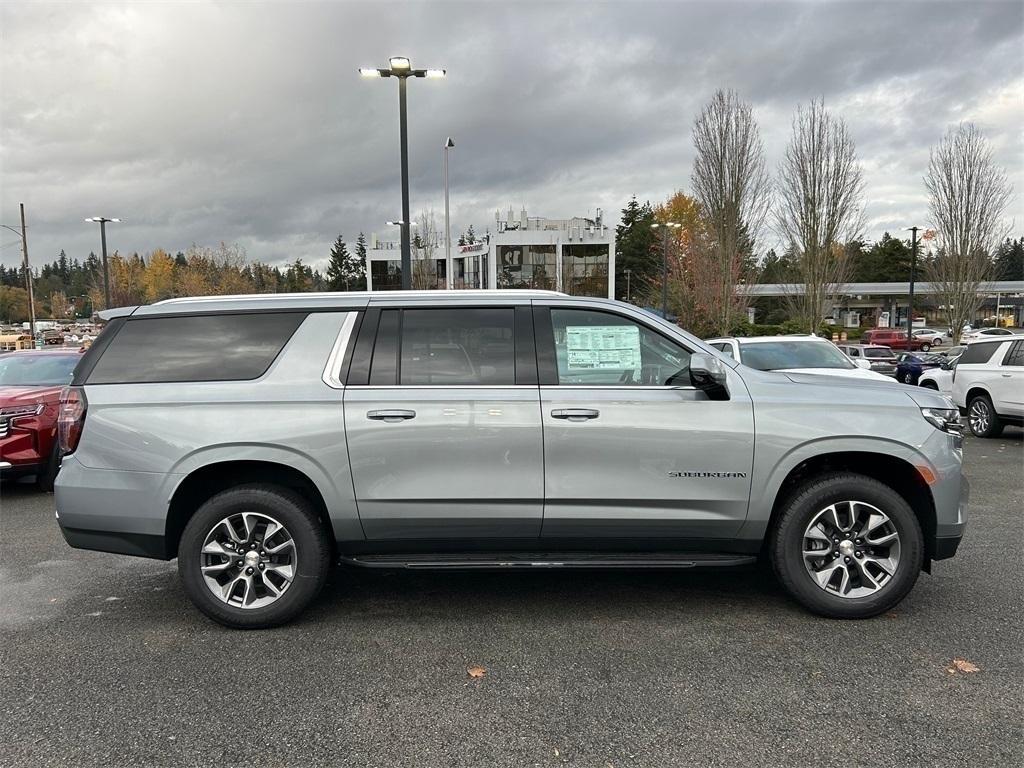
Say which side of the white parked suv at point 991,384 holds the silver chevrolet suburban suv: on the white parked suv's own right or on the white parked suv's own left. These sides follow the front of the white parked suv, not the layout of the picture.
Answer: on the white parked suv's own right

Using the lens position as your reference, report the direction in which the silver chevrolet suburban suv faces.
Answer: facing to the right of the viewer

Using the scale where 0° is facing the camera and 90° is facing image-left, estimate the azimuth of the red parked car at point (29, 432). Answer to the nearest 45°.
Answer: approximately 45°
